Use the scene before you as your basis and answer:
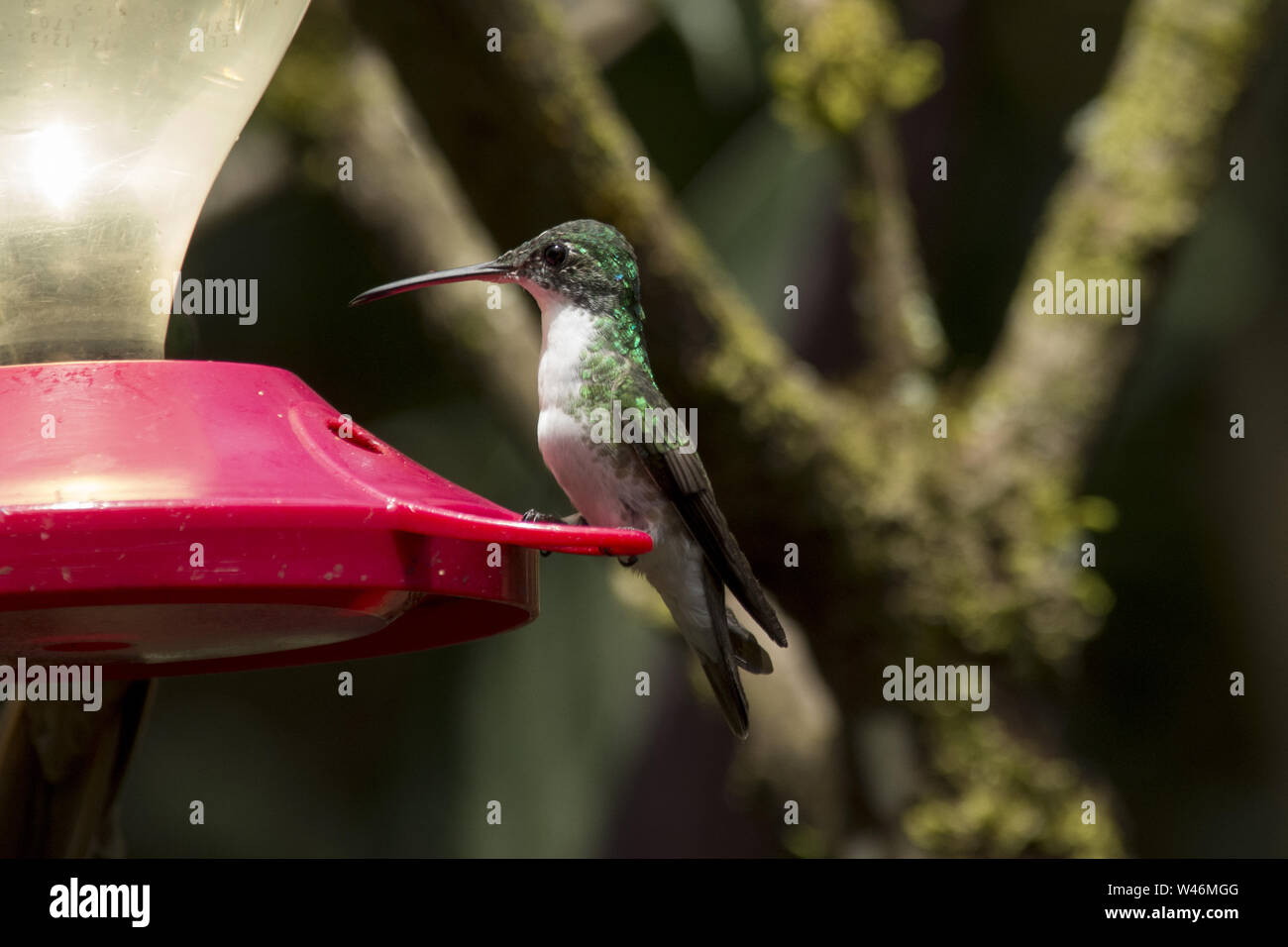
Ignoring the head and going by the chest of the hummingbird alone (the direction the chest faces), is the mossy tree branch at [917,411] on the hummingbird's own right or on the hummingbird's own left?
on the hummingbird's own right

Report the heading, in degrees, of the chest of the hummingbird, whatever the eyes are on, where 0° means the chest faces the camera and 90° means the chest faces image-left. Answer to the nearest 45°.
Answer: approximately 90°
